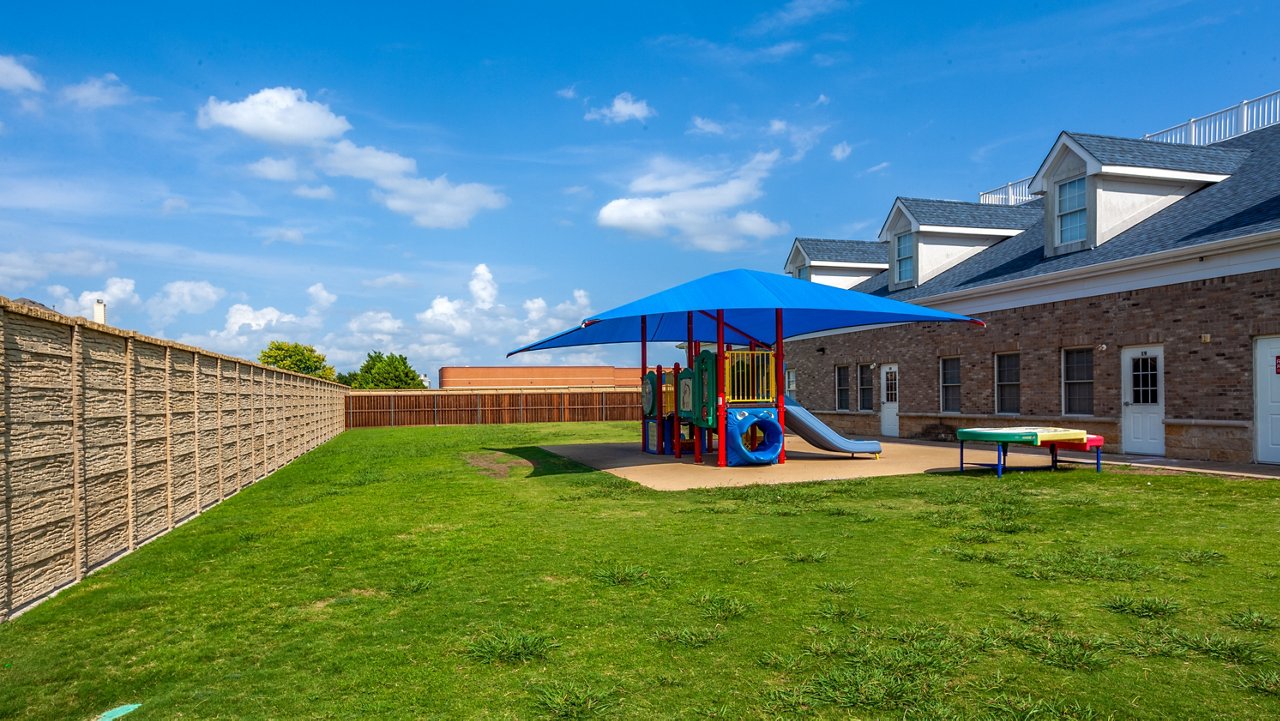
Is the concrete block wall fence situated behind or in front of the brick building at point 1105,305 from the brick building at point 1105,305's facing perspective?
in front

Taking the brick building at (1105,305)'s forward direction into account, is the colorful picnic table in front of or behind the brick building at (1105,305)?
in front

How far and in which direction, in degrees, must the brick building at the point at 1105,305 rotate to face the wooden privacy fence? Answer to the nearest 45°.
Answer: approximately 90° to its right

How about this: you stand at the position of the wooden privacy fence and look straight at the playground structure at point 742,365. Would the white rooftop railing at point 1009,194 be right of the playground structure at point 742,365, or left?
left

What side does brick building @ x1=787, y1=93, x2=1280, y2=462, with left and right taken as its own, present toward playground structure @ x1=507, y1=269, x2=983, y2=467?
front

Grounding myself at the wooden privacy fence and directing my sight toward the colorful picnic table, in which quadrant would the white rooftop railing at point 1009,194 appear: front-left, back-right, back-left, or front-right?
front-left

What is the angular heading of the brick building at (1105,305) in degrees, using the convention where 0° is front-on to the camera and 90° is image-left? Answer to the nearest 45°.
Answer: approximately 45°

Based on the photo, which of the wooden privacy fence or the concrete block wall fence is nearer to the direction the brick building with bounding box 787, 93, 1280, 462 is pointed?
the concrete block wall fence
